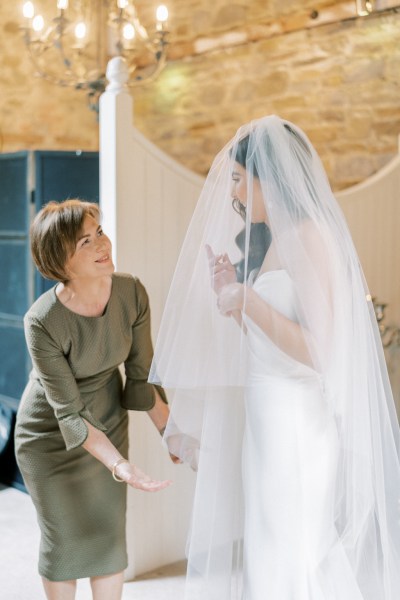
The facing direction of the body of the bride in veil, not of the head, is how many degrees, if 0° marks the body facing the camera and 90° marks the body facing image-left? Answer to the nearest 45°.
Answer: approximately 90°

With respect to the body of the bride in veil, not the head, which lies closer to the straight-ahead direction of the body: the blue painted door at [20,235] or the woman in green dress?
the woman in green dress

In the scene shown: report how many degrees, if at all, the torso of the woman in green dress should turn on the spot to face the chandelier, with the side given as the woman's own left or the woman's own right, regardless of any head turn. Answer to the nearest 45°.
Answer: approximately 135° to the woman's own left

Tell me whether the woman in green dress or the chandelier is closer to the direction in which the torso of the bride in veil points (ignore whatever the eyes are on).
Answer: the woman in green dress

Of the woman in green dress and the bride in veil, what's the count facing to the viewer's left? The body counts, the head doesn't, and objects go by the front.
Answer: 1

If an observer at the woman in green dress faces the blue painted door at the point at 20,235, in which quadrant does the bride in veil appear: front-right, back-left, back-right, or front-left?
back-right

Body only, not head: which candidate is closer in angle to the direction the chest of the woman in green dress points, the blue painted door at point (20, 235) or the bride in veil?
the bride in veil

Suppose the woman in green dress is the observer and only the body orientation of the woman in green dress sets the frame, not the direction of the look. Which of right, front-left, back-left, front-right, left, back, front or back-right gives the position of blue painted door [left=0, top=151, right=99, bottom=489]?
back-left

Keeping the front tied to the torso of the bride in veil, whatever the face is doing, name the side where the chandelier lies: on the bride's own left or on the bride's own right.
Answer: on the bride's own right

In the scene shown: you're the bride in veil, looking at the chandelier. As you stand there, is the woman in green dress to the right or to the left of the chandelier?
left

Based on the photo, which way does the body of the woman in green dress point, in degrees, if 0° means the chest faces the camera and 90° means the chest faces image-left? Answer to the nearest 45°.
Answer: approximately 315°
